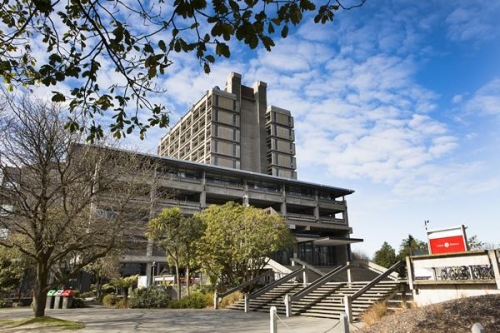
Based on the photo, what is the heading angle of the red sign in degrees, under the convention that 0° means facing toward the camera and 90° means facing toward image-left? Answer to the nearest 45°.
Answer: approximately 0°

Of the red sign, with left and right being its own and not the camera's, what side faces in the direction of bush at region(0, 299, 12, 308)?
right

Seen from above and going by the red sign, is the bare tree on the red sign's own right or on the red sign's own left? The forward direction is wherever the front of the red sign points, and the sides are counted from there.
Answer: on the red sign's own right

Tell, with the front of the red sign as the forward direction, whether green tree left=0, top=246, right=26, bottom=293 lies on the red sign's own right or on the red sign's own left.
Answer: on the red sign's own right

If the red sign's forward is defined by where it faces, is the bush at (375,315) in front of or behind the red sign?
in front

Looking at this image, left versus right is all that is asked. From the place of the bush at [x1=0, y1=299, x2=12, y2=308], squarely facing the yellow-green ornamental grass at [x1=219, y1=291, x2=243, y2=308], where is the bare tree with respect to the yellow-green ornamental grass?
right

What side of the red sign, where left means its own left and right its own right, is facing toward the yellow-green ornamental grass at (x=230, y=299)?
right

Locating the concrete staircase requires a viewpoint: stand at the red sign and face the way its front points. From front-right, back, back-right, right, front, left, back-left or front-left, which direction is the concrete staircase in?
right

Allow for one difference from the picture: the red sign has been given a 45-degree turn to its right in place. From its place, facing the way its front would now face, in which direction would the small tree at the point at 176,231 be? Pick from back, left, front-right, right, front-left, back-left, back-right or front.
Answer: front-right

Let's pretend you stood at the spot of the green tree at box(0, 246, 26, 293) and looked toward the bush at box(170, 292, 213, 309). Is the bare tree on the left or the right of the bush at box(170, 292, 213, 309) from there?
right

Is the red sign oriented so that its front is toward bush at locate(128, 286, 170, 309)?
no

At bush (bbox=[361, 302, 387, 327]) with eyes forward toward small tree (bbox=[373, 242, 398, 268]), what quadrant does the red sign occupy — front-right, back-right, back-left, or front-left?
front-right

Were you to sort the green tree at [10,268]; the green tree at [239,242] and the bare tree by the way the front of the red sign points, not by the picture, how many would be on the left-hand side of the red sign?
0
